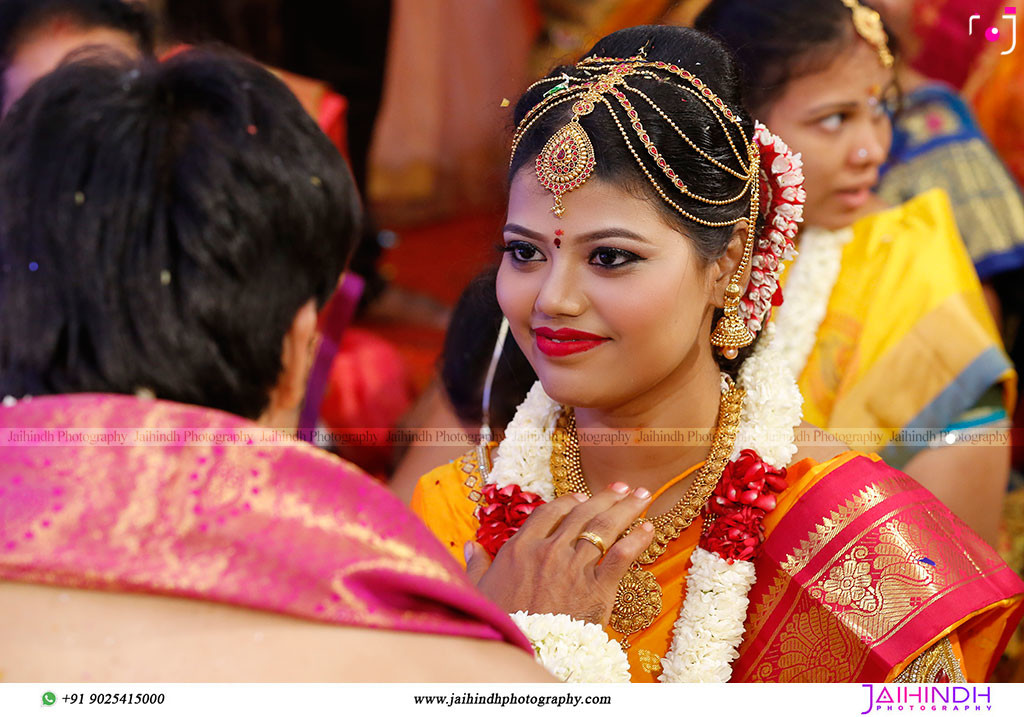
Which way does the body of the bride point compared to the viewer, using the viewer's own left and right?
facing the viewer and to the left of the viewer

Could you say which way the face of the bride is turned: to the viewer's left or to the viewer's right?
to the viewer's left
